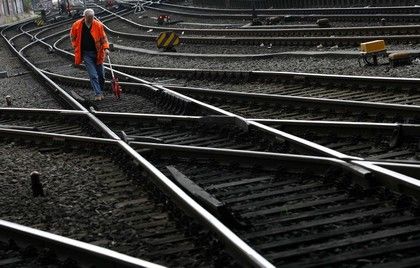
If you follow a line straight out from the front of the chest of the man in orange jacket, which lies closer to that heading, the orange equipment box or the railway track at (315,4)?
the orange equipment box

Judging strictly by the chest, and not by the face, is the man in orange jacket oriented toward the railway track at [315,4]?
no

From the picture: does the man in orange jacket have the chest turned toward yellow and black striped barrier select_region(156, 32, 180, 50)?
no

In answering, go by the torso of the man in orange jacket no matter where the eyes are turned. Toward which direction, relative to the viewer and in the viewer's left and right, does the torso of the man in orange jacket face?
facing the viewer

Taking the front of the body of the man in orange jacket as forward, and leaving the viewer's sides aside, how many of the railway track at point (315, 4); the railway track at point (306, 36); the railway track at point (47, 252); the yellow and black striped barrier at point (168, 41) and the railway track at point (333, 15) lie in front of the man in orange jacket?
1

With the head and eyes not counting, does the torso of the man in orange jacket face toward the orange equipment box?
no

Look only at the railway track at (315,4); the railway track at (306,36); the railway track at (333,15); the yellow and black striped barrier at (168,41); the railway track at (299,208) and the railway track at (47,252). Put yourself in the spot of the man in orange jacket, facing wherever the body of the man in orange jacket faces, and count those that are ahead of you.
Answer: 2

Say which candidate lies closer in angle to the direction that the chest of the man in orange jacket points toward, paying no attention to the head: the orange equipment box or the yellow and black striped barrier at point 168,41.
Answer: the orange equipment box

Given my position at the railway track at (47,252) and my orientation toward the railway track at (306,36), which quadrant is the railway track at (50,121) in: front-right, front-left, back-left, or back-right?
front-left

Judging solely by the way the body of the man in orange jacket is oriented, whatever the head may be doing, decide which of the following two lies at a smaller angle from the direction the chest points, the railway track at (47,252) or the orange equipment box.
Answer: the railway track

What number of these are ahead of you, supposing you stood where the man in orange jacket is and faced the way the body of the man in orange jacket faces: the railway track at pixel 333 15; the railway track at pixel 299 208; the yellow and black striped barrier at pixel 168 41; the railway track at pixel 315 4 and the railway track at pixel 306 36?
1

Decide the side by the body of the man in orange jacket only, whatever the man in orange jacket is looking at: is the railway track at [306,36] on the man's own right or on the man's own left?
on the man's own left

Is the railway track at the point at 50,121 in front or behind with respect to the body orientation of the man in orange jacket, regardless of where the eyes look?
in front

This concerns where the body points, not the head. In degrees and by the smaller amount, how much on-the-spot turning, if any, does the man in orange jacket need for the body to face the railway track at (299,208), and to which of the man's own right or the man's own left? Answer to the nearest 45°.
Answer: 0° — they already face it

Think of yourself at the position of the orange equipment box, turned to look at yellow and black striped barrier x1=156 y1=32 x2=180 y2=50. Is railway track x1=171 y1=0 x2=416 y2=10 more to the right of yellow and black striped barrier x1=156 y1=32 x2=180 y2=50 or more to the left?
right

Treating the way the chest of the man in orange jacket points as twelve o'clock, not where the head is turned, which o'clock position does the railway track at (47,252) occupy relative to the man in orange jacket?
The railway track is roughly at 12 o'clock from the man in orange jacket.
